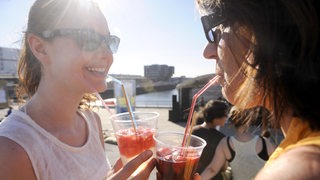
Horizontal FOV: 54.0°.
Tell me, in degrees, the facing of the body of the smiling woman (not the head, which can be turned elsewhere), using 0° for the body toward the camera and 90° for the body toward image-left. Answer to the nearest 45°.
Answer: approximately 315°

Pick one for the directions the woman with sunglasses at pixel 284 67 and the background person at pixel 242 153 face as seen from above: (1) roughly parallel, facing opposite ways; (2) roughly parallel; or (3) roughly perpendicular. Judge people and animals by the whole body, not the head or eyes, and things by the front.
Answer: roughly perpendicular

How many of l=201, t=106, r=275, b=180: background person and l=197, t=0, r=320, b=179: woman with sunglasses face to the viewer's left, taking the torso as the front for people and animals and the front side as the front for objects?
1

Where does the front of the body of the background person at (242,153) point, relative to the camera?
away from the camera

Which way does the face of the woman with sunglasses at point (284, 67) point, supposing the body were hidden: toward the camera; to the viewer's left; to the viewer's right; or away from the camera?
to the viewer's left

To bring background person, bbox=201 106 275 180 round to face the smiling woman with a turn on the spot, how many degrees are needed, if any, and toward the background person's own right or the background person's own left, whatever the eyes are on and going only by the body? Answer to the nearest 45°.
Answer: approximately 135° to the background person's own left

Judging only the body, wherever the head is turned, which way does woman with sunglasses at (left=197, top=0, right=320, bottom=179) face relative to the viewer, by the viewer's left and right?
facing to the left of the viewer

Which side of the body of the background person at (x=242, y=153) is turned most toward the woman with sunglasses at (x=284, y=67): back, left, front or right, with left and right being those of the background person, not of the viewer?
back
